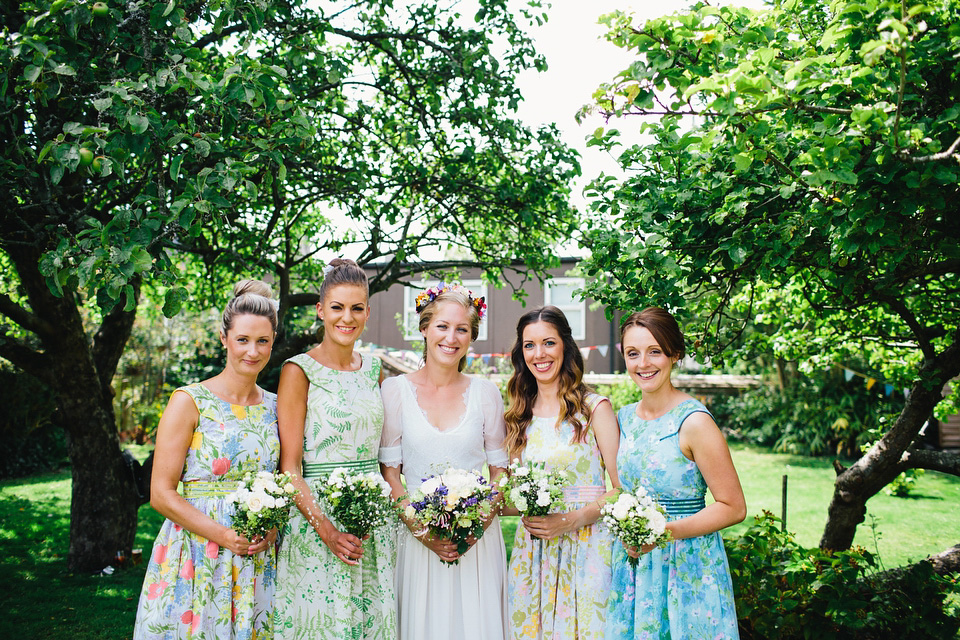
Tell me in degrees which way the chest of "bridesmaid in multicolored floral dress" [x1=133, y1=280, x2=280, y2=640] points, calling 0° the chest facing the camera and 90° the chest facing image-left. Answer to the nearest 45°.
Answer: approximately 315°

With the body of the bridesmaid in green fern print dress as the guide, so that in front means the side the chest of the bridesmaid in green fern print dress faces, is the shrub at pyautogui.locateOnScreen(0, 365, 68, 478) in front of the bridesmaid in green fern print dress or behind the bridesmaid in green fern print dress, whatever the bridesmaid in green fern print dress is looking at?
behind

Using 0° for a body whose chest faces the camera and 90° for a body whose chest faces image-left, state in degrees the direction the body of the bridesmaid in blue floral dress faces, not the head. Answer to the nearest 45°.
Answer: approximately 45°

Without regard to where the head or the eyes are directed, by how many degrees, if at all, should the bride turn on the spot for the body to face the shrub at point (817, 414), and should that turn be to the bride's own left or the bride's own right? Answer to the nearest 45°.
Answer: approximately 135° to the bride's own left

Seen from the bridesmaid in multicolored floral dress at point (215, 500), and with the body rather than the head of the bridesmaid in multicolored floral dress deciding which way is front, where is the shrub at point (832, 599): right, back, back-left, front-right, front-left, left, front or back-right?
front-left

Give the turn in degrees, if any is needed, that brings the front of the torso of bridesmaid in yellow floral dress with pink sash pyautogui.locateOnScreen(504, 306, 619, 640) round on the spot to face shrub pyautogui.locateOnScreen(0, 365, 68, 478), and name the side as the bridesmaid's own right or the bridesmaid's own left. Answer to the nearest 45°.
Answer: approximately 90° to the bridesmaid's own right
